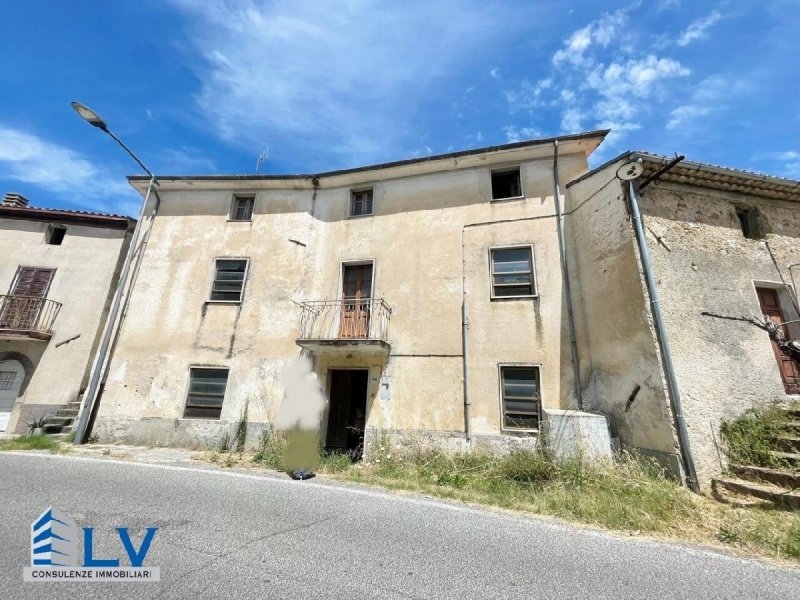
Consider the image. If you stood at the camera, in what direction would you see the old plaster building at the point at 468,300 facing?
facing the viewer

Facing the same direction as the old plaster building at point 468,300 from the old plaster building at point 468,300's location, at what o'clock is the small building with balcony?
The small building with balcony is roughly at 3 o'clock from the old plaster building.

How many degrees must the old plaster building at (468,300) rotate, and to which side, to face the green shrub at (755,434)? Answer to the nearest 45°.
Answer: approximately 90° to its left

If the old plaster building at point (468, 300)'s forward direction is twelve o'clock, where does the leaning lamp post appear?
The leaning lamp post is roughly at 3 o'clock from the old plaster building.

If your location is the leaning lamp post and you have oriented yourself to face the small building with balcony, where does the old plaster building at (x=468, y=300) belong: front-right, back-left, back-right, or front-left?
back-right
